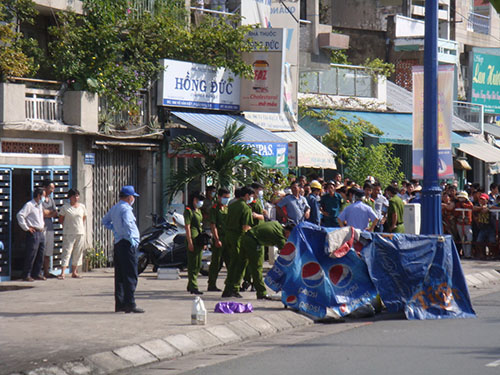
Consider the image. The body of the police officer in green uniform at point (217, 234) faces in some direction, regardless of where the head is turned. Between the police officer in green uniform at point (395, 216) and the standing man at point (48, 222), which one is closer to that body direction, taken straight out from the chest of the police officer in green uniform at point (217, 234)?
the police officer in green uniform

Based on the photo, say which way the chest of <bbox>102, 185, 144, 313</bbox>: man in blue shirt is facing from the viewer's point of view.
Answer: to the viewer's right

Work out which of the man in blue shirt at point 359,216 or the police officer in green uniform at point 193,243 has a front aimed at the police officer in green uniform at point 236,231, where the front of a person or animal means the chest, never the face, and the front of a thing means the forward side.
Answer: the police officer in green uniform at point 193,243

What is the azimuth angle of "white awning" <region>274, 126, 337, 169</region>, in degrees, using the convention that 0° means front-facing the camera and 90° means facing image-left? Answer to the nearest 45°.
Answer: approximately 315°

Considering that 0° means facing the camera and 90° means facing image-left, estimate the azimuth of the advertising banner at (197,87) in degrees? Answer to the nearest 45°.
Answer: approximately 315°

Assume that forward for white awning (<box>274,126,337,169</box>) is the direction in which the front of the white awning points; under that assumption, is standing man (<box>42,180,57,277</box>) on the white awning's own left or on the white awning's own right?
on the white awning's own right

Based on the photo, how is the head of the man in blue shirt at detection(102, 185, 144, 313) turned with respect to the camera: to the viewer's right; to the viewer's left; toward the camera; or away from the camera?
to the viewer's right
